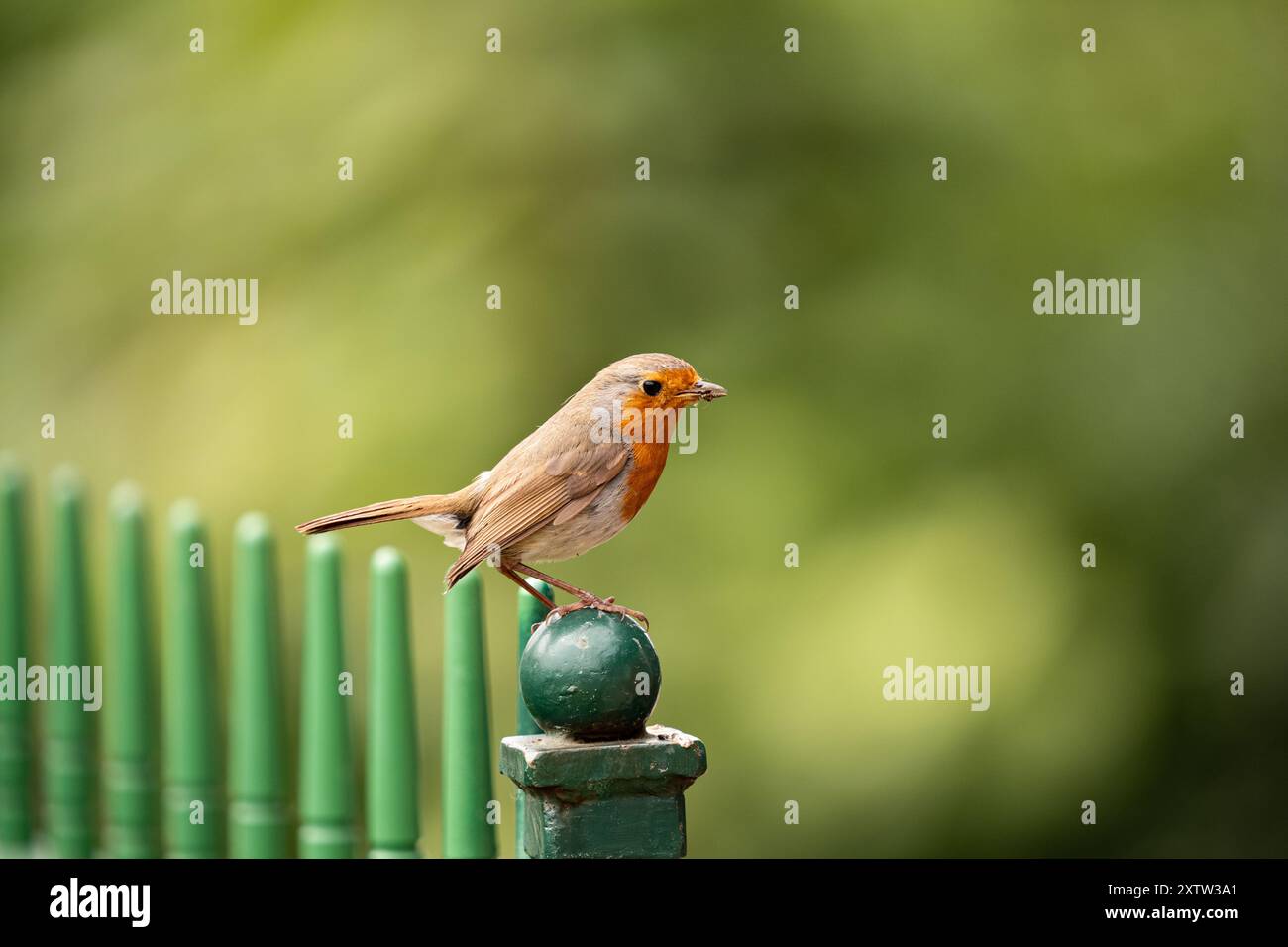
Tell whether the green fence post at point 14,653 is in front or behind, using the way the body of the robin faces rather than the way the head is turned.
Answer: behind

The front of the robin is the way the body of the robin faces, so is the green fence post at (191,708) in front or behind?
behind

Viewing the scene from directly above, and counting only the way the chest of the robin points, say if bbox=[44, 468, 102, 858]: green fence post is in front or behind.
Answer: behind

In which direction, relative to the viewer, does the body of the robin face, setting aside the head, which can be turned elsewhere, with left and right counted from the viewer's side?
facing to the right of the viewer

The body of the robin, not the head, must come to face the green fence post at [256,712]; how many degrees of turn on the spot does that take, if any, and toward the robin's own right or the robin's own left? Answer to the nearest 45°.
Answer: approximately 135° to the robin's own left

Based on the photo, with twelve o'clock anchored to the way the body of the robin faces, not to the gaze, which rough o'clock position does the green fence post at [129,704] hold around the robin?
The green fence post is roughly at 7 o'clock from the robin.
